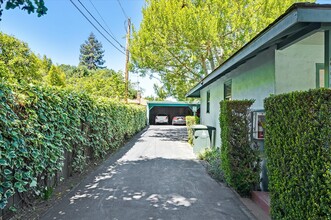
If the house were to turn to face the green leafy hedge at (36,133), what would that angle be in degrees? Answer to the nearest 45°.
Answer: approximately 45° to its right

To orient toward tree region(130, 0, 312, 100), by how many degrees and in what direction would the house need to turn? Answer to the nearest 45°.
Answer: approximately 135° to its right

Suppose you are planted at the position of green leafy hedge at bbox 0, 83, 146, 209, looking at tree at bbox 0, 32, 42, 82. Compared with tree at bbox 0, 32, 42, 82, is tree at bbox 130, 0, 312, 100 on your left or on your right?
right
